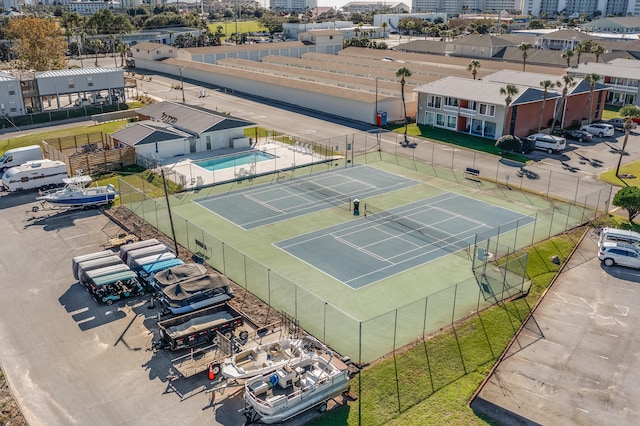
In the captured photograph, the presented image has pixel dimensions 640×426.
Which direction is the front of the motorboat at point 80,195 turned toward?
to the viewer's left

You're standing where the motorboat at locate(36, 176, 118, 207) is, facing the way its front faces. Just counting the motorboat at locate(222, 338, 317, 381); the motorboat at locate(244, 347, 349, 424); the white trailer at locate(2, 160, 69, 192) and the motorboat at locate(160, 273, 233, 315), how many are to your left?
3

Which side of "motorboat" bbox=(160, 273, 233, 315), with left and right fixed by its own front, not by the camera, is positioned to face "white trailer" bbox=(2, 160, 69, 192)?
right

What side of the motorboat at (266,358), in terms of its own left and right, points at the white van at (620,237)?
back

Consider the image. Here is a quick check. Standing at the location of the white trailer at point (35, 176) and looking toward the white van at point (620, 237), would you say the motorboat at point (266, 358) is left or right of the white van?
right

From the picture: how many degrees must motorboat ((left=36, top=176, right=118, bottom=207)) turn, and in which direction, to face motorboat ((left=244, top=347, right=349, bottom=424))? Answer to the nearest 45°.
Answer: approximately 90° to its left

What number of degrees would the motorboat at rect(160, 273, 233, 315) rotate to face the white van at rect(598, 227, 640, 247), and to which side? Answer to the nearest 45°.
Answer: approximately 135° to its left

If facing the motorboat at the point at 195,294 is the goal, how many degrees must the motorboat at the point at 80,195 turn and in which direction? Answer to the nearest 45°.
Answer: approximately 90° to its left

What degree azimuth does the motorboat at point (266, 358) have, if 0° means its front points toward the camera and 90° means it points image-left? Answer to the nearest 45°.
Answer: approximately 45°

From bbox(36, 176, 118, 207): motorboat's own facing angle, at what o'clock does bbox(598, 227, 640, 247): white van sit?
The white van is roughly at 7 o'clock from the motorboat.

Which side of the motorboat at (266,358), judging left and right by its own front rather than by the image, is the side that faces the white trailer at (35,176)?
right

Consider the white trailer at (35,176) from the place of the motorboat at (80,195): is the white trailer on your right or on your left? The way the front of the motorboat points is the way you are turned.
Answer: on your right

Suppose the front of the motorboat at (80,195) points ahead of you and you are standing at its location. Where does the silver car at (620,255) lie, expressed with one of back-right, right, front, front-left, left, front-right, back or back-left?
back-left
